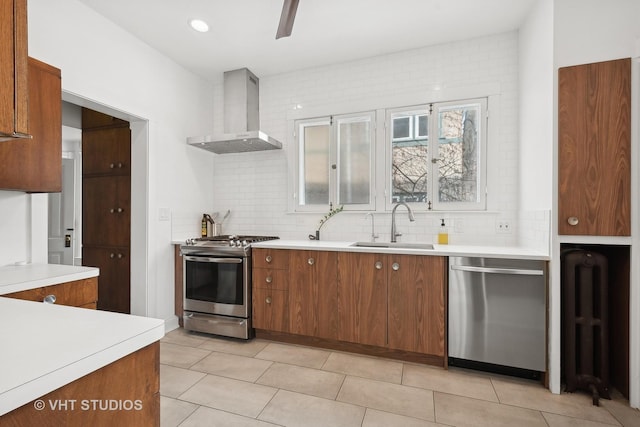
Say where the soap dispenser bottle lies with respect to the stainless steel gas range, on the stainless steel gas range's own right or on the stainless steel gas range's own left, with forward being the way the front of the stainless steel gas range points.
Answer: on the stainless steel gas range's own left

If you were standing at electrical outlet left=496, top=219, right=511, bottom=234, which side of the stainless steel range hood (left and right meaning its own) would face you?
left

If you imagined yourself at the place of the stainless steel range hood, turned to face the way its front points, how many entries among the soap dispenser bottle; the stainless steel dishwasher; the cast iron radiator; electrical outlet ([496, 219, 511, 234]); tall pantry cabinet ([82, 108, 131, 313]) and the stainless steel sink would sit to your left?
5

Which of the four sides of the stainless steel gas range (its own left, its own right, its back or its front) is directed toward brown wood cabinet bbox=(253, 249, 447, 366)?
left

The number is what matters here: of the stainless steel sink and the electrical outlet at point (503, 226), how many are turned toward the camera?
2

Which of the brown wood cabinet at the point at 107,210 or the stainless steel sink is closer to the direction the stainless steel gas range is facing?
the brown wood cabinet

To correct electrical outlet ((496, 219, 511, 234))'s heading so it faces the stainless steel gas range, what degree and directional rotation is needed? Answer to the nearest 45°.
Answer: approximately 45° to its right
